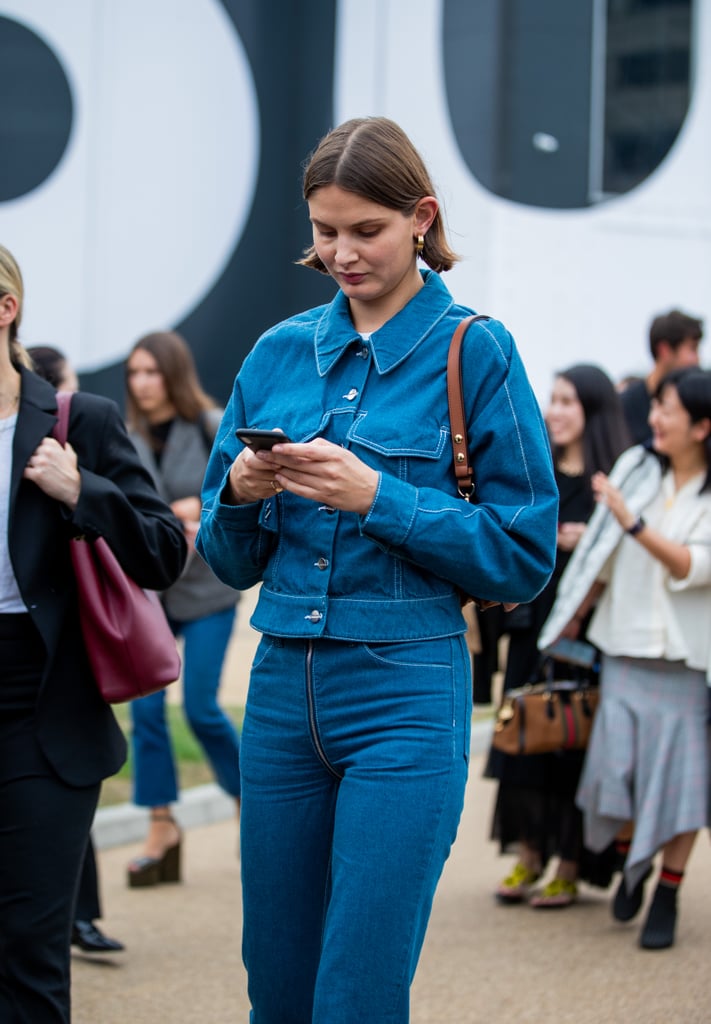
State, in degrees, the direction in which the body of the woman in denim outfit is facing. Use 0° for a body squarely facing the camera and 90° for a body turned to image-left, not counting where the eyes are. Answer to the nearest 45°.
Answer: approximately 45°

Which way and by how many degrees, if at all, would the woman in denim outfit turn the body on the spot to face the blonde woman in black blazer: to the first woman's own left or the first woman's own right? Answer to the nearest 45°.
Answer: approximately 90° to the first woman's own right

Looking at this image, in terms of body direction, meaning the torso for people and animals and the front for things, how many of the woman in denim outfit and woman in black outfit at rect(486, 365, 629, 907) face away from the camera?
0

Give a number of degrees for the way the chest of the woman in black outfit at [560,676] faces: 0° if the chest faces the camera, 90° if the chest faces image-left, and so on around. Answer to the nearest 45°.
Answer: approximately 45°

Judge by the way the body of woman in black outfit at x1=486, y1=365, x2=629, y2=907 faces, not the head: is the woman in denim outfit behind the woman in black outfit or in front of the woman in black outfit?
in front

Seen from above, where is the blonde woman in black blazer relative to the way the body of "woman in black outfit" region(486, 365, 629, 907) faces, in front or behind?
in front

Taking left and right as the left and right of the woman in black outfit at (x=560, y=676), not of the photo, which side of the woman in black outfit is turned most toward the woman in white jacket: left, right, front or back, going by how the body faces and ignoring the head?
left

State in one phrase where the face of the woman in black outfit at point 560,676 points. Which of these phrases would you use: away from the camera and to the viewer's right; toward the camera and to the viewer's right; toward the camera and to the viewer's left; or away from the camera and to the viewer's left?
toward the camera and to the viewer's left

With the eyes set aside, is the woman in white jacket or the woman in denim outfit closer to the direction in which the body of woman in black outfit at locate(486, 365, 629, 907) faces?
the woman in denim outfit
